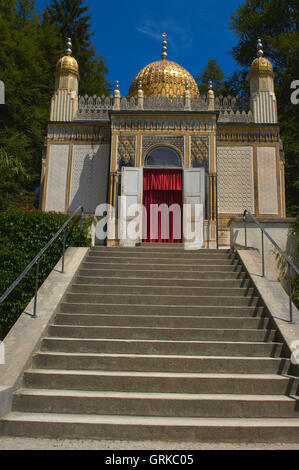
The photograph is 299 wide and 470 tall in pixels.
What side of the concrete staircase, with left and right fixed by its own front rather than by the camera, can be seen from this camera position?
front

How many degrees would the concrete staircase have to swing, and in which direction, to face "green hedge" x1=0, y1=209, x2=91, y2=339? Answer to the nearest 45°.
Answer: approximately 135° to its right

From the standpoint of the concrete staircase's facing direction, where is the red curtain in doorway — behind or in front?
behind

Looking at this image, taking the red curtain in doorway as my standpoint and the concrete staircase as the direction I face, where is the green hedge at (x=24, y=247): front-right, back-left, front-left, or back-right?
front-right
